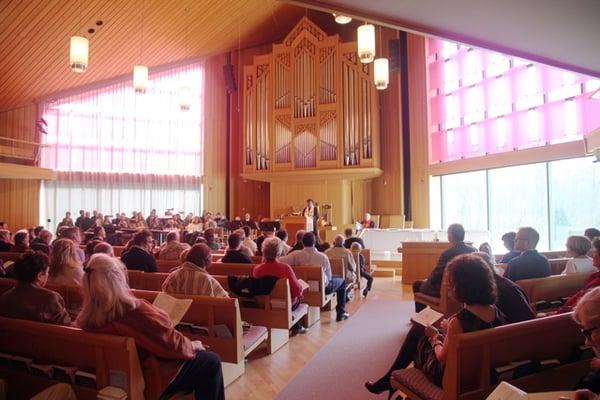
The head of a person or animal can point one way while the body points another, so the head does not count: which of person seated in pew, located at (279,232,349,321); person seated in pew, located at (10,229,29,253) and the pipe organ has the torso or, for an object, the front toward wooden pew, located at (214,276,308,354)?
the pipe organ

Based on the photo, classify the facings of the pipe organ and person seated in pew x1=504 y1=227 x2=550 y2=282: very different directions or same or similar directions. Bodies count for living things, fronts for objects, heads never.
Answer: very different directions

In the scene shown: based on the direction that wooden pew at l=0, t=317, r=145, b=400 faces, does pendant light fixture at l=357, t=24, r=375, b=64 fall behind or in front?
in front

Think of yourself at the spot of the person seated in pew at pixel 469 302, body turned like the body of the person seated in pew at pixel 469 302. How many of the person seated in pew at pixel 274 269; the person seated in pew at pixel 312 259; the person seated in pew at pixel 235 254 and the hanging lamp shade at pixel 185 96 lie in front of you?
4

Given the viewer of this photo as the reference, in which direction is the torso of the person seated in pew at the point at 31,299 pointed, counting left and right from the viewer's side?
facing away from the viewer and to the right of the viewer

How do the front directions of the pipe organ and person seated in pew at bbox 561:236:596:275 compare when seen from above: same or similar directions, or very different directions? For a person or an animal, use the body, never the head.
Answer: very different directions

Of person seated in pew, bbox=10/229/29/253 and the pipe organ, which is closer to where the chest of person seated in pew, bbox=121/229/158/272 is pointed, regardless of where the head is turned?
the pipe organ

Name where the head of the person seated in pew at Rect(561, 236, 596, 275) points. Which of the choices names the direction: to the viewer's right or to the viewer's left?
to the viewer's left

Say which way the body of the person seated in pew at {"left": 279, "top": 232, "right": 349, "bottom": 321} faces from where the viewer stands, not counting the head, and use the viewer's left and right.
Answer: facing away from the viewer and to the right of the viewer

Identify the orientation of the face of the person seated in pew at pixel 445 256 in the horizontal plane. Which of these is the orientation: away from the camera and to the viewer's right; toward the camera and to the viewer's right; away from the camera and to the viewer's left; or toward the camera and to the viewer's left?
away from the camera and to the viewer's left

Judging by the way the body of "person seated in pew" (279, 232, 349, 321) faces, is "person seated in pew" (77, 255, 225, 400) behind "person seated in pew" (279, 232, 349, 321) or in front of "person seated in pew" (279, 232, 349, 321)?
behind

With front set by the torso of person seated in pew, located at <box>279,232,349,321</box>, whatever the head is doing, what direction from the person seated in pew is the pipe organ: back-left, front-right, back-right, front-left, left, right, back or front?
front-left

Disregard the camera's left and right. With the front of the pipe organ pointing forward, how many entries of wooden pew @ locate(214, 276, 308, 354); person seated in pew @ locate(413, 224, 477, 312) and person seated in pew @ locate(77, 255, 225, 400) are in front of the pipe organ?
3

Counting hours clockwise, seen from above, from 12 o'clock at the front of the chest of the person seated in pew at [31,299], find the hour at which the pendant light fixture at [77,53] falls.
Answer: The pendant light fixture is roughly at 11 o'clock from the person seated in pew.

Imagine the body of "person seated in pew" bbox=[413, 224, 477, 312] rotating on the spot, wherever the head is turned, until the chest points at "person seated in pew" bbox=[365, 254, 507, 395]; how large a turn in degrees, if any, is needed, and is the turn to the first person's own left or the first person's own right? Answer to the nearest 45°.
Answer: approximately 135° to the first person's own left

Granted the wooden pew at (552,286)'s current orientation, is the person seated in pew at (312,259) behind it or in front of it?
in front

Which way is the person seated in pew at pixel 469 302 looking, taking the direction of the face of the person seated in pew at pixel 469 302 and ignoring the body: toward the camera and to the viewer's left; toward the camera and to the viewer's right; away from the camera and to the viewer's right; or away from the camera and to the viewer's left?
away from the camera and to the viewer's left

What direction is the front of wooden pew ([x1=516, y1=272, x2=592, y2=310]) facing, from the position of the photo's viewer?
facing away from the viewer and to the left of the viewer

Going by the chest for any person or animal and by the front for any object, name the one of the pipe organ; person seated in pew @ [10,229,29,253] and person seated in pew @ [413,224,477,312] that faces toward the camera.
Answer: the pipe organ
